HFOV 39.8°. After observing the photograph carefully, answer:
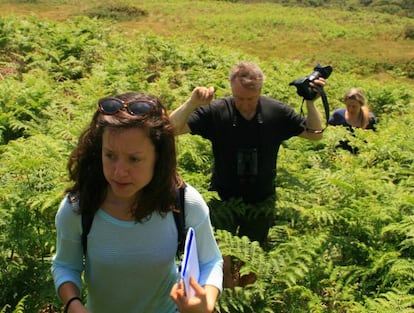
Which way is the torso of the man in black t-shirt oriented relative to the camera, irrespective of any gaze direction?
toward the camera

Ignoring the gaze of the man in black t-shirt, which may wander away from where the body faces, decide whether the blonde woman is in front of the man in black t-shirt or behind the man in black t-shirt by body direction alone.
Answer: behind
